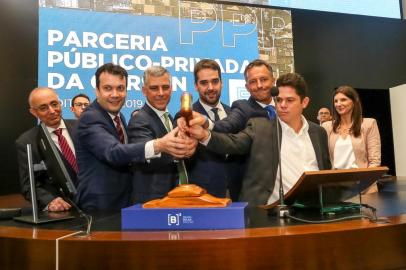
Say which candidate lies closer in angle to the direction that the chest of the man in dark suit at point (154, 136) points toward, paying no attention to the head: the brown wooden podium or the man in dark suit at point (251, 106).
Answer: the brown wooden podium

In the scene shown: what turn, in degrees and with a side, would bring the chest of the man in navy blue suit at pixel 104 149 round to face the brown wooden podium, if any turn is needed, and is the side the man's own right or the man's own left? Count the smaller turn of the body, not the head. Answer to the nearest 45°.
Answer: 0° — they already face it

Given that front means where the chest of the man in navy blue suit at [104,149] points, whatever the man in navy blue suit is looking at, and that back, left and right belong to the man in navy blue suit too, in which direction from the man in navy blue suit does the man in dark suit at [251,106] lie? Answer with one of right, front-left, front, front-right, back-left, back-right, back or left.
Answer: front-left

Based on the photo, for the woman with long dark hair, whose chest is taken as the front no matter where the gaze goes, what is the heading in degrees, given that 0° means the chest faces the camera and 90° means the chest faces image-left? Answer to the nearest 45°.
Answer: approximately 45°

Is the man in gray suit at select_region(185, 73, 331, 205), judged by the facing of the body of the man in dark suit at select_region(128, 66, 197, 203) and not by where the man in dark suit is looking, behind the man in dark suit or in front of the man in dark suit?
in front

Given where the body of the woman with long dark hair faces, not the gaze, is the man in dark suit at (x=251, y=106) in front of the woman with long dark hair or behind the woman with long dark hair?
in front

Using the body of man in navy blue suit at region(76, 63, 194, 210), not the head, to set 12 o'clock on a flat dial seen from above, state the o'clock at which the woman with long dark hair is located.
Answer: The woman with long dark hair is roughly at 10 o'clock from the man in navy blue suit.

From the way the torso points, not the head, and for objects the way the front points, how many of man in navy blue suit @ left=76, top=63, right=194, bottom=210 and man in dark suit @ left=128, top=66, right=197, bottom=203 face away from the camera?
0

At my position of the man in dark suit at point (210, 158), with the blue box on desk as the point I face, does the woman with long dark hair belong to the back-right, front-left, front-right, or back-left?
back-left

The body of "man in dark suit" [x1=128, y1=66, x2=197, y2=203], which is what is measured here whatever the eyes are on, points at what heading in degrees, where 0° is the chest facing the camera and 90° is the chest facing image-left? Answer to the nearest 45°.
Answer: approximately 315°

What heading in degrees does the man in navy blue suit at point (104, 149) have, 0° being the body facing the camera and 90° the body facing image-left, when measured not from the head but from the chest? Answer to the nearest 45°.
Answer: approximately 315°
